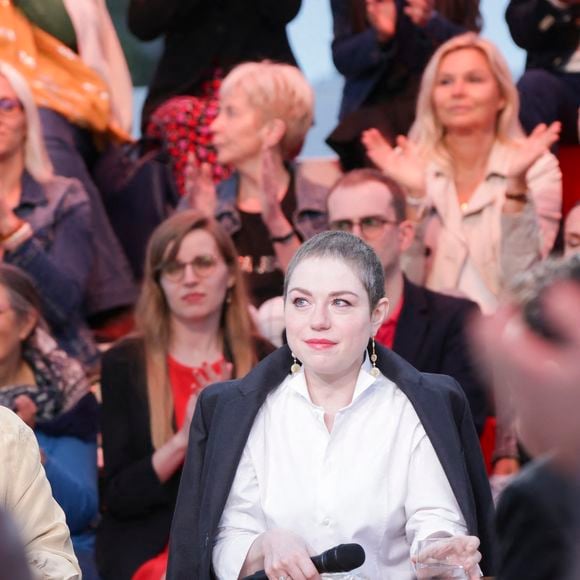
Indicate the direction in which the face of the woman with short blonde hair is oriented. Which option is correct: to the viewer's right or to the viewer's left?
to the viewer's left

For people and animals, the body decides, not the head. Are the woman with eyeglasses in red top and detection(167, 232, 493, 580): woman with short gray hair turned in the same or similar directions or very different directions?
same or similar directions

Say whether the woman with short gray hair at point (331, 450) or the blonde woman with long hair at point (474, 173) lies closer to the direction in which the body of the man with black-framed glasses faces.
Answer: the woman with short gray hair

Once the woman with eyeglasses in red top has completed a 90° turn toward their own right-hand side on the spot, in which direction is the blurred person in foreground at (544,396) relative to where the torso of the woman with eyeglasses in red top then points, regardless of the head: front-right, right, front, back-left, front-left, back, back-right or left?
left

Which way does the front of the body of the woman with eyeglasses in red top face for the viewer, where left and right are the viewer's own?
facing the viewer

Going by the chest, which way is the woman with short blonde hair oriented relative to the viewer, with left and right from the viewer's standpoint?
facing the viewer and to the left of the viewer

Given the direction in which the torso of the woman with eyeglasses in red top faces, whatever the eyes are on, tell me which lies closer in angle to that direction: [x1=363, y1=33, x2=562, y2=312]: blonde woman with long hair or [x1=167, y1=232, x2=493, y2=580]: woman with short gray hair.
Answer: the woman with short gray hair

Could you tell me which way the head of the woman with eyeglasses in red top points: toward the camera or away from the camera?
toward the camera

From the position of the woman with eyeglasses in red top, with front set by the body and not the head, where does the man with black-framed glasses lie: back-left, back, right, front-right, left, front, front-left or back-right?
left

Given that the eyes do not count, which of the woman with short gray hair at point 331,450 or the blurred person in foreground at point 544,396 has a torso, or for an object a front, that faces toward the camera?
the woman with short gray hair

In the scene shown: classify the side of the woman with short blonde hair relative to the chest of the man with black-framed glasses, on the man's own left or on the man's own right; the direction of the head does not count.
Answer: on the man's own right

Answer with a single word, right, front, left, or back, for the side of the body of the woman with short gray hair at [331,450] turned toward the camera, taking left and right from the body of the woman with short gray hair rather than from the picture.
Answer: front

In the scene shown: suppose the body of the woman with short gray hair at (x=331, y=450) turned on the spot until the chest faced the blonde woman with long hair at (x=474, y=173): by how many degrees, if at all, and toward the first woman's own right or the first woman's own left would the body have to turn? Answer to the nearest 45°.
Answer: approximately 180°

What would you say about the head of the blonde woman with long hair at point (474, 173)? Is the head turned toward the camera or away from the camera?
toward the camera

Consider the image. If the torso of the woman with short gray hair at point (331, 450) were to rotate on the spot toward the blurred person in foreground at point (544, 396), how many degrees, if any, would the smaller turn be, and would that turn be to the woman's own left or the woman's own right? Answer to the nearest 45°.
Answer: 0° — they already face them

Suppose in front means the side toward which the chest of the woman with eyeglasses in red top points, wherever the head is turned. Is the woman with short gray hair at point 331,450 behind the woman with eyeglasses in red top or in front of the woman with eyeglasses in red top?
in front

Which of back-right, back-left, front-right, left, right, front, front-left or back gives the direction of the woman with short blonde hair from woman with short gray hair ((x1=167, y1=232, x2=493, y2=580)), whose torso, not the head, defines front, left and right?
back
